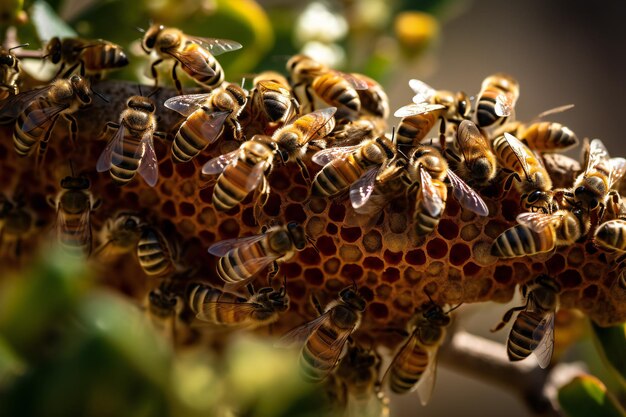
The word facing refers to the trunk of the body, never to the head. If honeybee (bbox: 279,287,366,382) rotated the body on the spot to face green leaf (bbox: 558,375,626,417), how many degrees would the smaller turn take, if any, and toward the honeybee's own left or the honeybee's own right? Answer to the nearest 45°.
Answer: approximately 45° to the honeybee's own right

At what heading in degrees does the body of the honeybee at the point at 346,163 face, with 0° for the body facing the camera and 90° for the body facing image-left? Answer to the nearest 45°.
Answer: approximately 225°

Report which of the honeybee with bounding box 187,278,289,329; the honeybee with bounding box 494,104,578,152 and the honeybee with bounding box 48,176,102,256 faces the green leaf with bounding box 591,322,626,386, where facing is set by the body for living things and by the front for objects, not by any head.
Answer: the honeybee with bounding box 187,278,289,329

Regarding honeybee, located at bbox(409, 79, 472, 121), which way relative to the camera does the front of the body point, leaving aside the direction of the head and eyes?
to the viewer's right

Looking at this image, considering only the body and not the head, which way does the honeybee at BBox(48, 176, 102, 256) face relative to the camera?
away from the camera

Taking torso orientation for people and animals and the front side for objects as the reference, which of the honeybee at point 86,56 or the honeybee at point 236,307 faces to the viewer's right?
the honeybee at point 236,307

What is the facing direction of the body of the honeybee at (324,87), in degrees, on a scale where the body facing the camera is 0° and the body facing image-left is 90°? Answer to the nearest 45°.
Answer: approximately 90°
